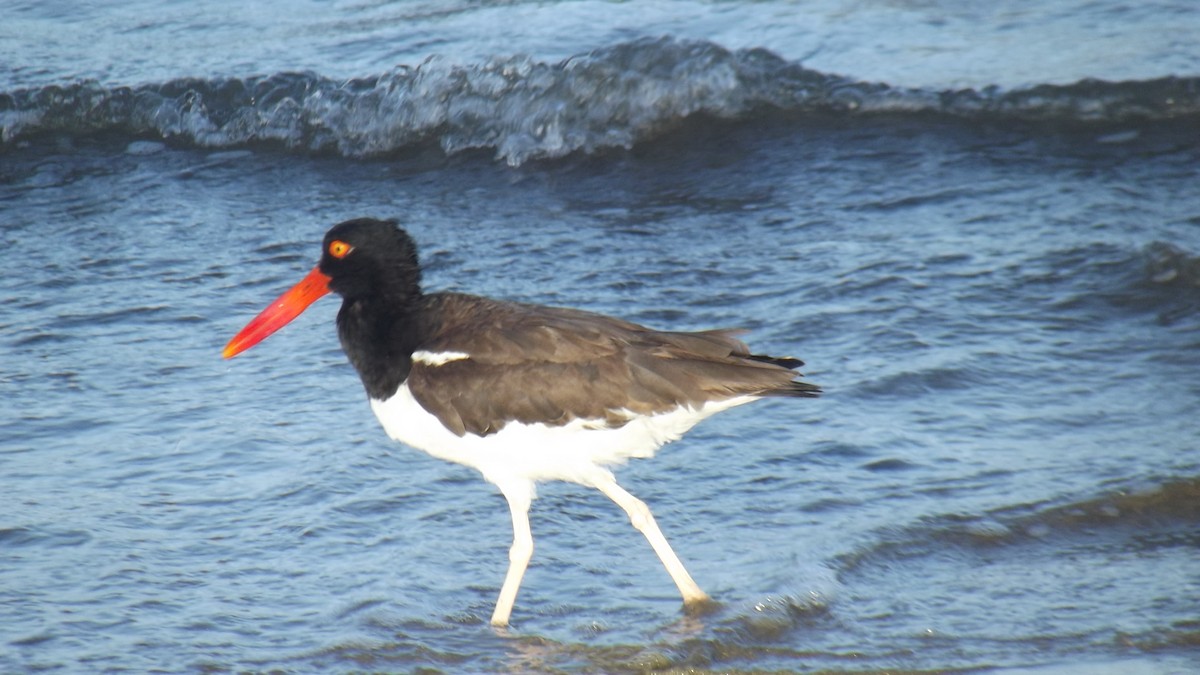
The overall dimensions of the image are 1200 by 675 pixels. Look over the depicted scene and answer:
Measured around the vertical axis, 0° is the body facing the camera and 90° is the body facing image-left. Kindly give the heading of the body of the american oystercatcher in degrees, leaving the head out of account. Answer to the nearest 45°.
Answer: approximately 90°
